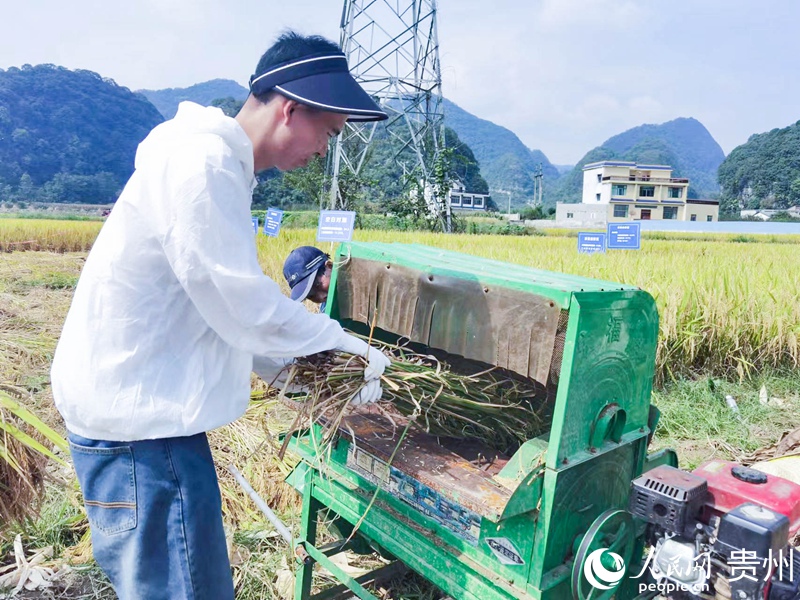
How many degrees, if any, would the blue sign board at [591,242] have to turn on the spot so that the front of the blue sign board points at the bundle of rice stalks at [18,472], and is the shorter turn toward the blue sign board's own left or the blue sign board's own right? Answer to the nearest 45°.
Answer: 0° — it already faces it

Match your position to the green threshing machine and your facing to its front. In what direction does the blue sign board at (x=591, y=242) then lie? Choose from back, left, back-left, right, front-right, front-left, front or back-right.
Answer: back-right

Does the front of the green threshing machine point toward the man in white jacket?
yes

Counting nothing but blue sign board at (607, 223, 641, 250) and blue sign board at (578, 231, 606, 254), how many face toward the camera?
2

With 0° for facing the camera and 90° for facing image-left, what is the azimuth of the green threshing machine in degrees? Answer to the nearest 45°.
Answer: approximately 45°

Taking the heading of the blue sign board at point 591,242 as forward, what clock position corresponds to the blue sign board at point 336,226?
the blue sign board at point 336,226 is roughly at 2 o'clock from the blue sign board at point 591,242.

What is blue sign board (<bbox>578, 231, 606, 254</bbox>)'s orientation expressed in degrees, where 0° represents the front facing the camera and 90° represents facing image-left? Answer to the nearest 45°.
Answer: approximately 0°

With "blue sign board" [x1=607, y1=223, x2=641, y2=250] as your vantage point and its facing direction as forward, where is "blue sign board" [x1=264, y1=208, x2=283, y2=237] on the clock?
"blue sign board" [x1=264, y1=208, x2=283, y2=237] is roughly at 3 o'clock from "blue sign board" [x1=607, y1=223, x2=641, y2=250].

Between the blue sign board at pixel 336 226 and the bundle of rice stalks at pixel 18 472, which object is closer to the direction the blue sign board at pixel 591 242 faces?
the bundle of rice stalks

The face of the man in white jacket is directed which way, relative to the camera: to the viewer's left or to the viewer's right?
to the viewer's right

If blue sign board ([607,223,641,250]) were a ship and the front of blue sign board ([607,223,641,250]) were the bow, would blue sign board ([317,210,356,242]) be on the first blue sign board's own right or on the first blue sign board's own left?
on the first blue sign board's own right

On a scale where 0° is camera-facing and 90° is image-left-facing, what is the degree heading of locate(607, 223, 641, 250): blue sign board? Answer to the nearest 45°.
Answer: approximately 0°
